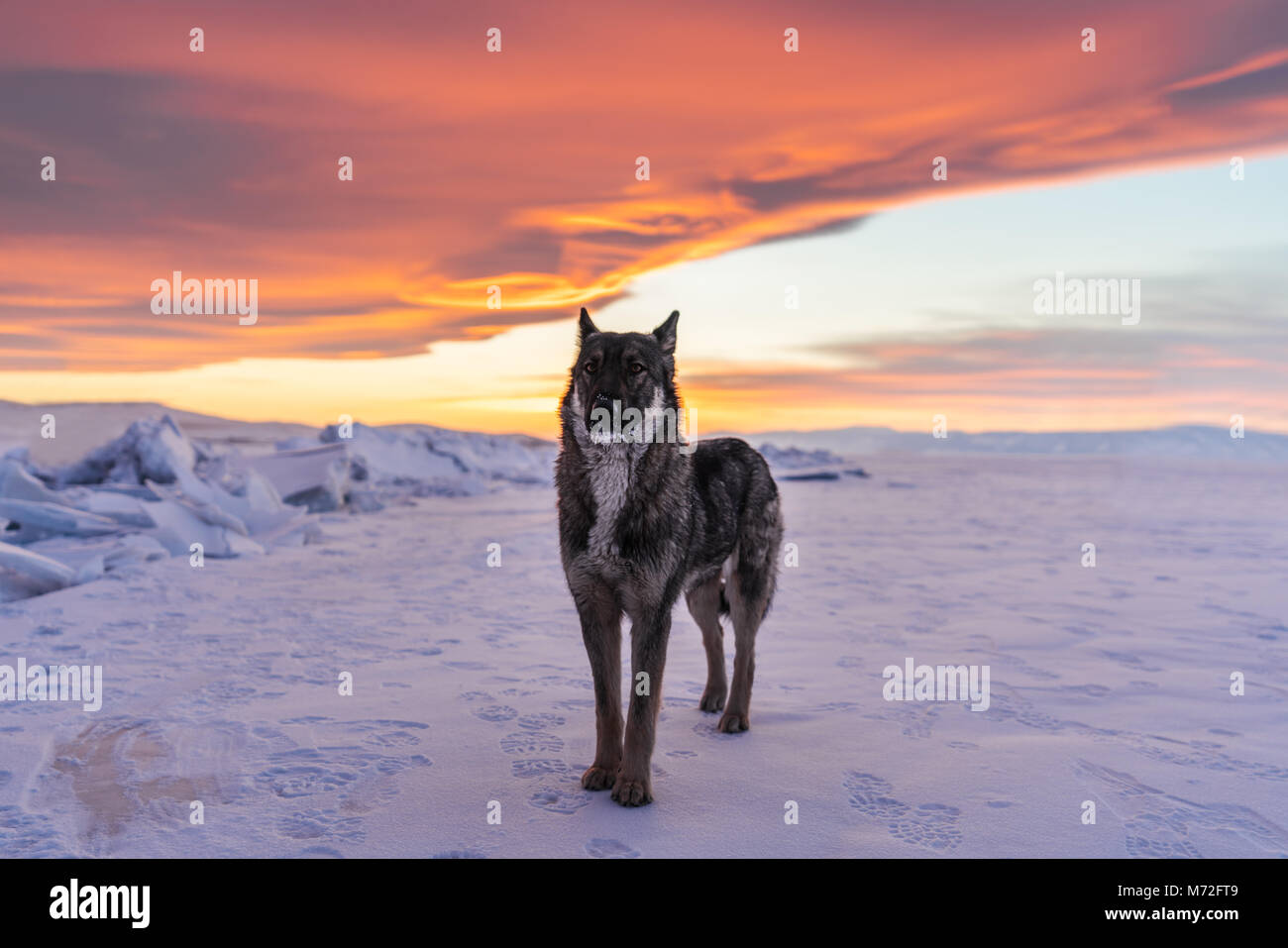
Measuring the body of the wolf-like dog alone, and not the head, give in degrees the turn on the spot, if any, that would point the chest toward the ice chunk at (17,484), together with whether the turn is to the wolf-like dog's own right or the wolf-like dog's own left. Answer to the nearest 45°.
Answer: approximately 90° to the wolf-like dog's own right

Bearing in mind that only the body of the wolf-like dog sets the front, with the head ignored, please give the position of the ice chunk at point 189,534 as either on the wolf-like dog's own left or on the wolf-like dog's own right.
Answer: on the wolf-like dog's own right

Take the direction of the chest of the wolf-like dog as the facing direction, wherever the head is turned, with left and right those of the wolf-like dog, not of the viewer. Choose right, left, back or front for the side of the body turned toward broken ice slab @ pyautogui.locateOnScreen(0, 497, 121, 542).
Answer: right

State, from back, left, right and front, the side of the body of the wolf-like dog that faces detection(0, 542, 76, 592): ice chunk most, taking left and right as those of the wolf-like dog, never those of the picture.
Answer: right

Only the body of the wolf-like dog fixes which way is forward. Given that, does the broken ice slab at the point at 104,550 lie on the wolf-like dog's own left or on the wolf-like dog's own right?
on the wolf-like dog's own right

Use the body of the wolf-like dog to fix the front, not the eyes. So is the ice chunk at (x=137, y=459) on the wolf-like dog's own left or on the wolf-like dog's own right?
on the wolf-like dog's own right

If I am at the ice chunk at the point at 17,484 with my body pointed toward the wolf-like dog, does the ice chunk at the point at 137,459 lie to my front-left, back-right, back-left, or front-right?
back-left

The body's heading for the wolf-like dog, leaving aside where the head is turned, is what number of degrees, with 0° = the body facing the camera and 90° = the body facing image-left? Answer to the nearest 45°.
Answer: approximately 45°
